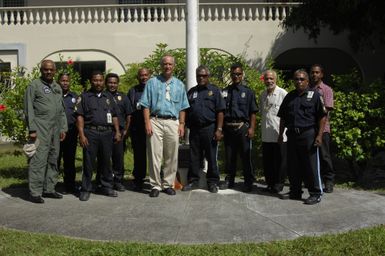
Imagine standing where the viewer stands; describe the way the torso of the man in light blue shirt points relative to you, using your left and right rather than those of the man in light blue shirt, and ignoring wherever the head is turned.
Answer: facing the viewer

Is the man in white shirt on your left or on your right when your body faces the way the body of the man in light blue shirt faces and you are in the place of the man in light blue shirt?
on your left

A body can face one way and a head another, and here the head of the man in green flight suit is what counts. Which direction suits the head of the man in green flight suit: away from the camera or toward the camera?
toward the camera

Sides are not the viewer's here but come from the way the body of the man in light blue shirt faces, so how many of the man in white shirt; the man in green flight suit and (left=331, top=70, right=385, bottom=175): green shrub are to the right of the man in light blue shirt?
1

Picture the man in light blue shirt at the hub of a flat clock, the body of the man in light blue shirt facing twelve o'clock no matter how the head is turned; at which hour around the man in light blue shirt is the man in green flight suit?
The man in green flight suit is roughly at 3 o'clock from the man in light blue shirt.

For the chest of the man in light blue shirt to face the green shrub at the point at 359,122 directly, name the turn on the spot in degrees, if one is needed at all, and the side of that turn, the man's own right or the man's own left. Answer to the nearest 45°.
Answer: approximately 90° to the man's own left
